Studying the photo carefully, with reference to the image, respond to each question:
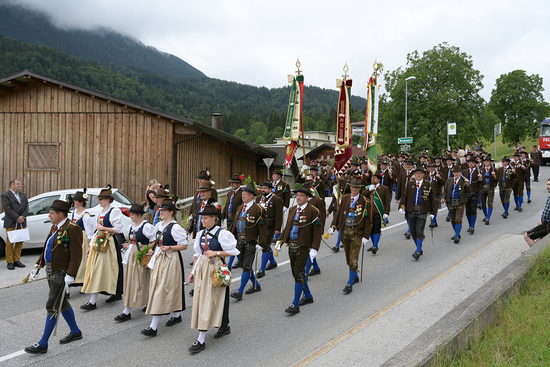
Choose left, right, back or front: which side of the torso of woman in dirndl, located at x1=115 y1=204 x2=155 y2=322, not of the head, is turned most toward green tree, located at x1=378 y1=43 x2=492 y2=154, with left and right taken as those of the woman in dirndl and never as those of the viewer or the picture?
back

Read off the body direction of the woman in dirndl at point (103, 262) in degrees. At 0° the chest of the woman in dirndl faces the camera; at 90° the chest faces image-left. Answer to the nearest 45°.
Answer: approximately 45°

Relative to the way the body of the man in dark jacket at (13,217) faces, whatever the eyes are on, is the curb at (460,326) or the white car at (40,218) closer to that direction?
the curb

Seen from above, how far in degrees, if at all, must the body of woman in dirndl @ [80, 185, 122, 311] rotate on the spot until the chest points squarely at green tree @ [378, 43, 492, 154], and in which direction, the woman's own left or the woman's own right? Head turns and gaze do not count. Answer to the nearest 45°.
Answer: approximately 180°

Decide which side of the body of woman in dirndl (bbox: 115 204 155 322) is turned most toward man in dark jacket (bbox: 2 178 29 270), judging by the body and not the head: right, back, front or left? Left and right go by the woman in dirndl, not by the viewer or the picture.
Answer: right

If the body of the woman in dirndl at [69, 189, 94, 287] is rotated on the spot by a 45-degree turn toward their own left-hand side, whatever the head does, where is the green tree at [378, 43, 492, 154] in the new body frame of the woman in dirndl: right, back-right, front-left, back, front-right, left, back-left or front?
back-left

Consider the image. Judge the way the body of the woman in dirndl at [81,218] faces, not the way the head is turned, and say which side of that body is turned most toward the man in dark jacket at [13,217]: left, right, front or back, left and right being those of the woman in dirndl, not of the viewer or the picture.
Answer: right

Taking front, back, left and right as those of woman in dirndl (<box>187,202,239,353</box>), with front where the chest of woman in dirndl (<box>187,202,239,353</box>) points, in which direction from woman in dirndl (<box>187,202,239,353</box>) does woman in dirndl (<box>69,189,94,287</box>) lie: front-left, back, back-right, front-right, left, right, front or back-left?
right

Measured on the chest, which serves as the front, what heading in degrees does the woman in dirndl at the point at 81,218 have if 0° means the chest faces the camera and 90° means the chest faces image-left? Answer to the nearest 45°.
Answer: approximately 45°

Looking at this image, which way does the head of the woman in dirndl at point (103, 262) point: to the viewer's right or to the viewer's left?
to the viewer's left

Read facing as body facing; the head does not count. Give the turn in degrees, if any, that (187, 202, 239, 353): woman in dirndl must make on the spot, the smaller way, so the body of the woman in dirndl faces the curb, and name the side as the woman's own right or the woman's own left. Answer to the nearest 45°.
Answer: approximately 90° to the woman's own left
